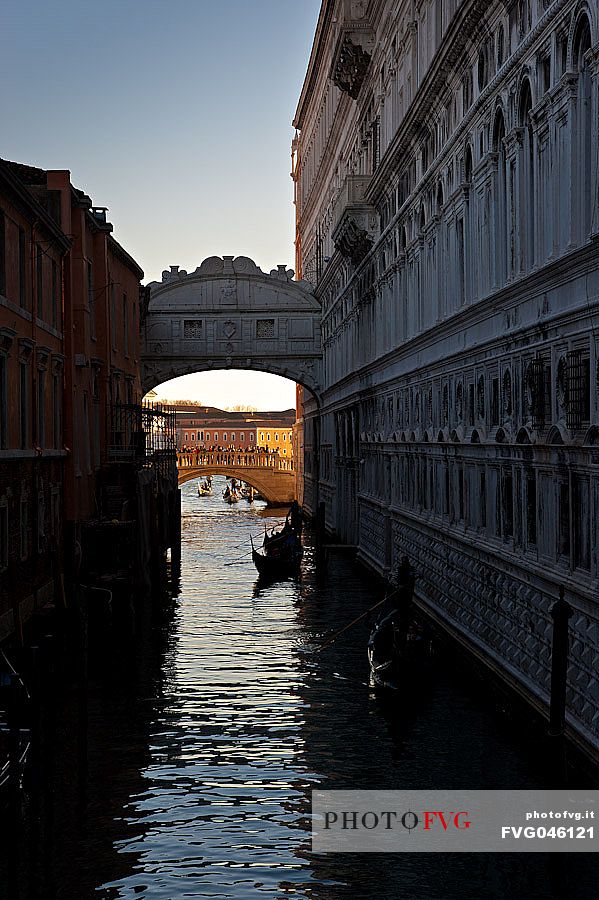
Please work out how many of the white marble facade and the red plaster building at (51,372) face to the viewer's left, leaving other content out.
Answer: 1

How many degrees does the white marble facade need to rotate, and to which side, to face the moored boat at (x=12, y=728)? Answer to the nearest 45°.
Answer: approximately 45° to its left

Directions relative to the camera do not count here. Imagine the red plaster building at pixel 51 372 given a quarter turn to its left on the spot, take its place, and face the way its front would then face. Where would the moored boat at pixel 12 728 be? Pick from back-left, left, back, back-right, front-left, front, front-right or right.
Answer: back

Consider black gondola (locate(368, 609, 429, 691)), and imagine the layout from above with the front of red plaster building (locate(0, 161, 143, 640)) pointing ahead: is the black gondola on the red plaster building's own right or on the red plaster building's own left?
on the red plaster building's own right

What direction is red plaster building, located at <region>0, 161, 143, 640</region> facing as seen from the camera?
to the viewer's right

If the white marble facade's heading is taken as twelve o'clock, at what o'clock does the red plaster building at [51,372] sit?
The red plaster building is roughly at 1 o'clock from the white marble facade.

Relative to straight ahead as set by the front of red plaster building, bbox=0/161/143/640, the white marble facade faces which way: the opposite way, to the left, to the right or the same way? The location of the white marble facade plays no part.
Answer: the opposite way

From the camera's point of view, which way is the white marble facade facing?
to the viewer's left
